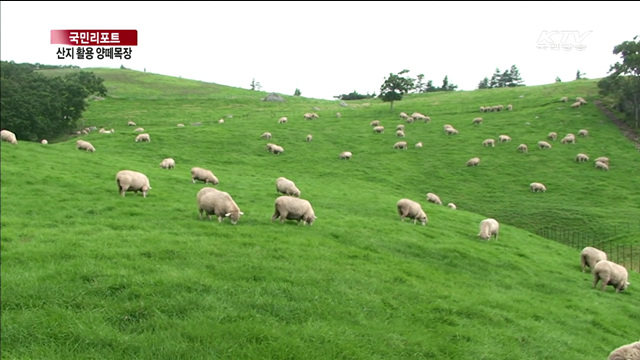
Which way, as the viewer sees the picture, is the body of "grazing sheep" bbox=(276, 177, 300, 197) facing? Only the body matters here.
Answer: to the viewer's right

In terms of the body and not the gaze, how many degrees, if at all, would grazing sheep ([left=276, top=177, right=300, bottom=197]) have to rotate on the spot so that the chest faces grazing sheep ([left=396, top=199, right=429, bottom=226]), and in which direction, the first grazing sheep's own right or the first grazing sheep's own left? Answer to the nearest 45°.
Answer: approximately 45° to the first grazing sheep's own right

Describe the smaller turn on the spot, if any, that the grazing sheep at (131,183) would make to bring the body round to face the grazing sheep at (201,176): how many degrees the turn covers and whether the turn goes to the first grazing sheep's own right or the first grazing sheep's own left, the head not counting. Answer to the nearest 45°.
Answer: approximately 45° to the first grazing sheep's own left

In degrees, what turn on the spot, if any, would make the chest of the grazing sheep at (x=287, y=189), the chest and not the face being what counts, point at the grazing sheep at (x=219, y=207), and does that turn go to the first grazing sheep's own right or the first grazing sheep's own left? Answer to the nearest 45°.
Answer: approximately 90° to the first grazing sheep's own right

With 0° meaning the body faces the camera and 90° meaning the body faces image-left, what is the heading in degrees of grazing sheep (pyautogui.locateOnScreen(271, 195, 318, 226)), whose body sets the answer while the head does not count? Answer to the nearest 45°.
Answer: approximately 270°

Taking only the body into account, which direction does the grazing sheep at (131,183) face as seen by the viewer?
to the viewer's right

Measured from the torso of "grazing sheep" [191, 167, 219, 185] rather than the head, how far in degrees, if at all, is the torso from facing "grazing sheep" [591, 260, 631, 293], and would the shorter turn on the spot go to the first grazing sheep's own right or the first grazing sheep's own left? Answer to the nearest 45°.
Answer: approximately 45° to the first grazing sheep's own right
